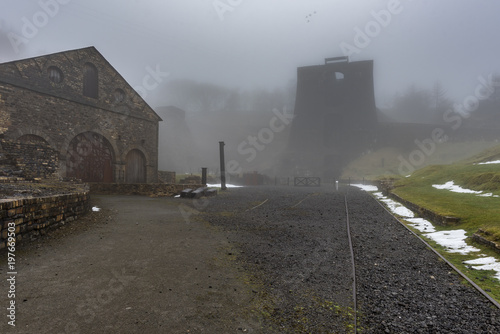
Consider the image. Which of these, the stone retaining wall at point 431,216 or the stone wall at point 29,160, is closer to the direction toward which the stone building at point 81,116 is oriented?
the stone retaining wall

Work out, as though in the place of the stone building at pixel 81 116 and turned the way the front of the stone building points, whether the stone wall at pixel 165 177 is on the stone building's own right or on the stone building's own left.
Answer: on the stone building's own left

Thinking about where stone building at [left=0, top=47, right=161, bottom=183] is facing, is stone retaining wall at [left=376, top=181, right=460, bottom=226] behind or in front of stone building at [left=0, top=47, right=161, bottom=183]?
in front

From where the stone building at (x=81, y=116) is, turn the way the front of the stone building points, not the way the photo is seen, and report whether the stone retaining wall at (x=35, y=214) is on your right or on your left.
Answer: on your right

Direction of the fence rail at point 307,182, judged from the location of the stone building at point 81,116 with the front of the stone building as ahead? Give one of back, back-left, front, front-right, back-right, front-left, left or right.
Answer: front-left

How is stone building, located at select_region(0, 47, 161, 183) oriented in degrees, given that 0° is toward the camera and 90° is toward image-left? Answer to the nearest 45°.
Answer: approximately 315°
